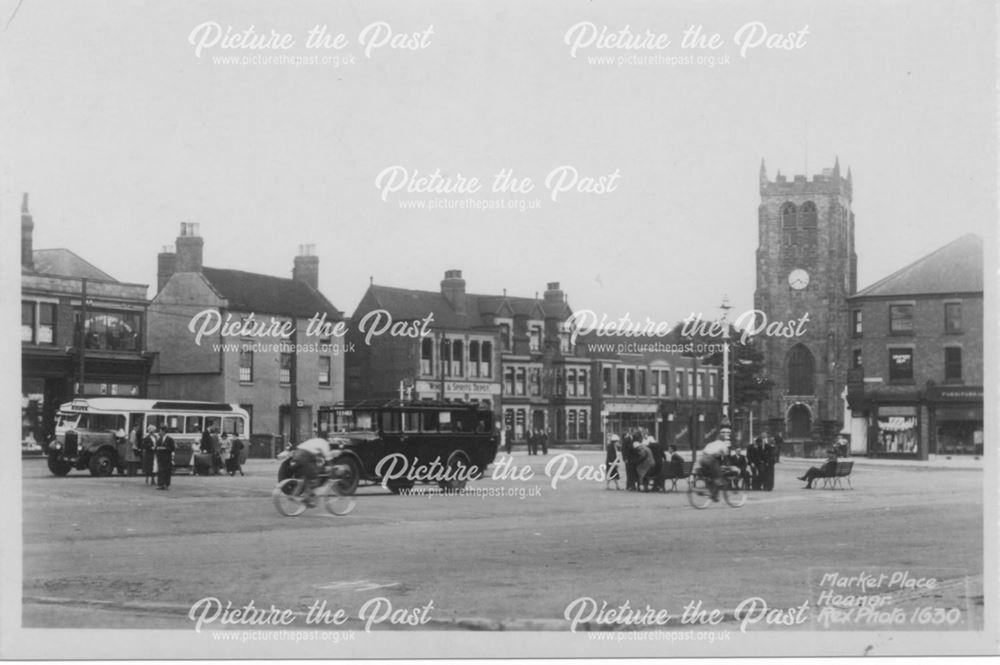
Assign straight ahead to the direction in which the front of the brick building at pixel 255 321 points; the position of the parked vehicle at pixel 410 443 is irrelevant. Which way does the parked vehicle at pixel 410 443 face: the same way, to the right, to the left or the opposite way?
to the right

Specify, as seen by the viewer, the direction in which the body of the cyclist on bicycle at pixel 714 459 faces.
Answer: to the viewer's right

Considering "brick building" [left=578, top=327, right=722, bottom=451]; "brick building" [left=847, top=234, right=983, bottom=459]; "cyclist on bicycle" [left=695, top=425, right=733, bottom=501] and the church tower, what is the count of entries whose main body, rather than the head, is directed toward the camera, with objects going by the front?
3

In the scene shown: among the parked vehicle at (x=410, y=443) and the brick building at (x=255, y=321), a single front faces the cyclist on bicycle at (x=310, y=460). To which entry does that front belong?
the parked vehicle

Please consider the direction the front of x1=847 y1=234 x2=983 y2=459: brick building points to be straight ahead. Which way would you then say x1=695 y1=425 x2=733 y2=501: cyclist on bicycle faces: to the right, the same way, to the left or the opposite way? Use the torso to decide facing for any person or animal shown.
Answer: to the left
